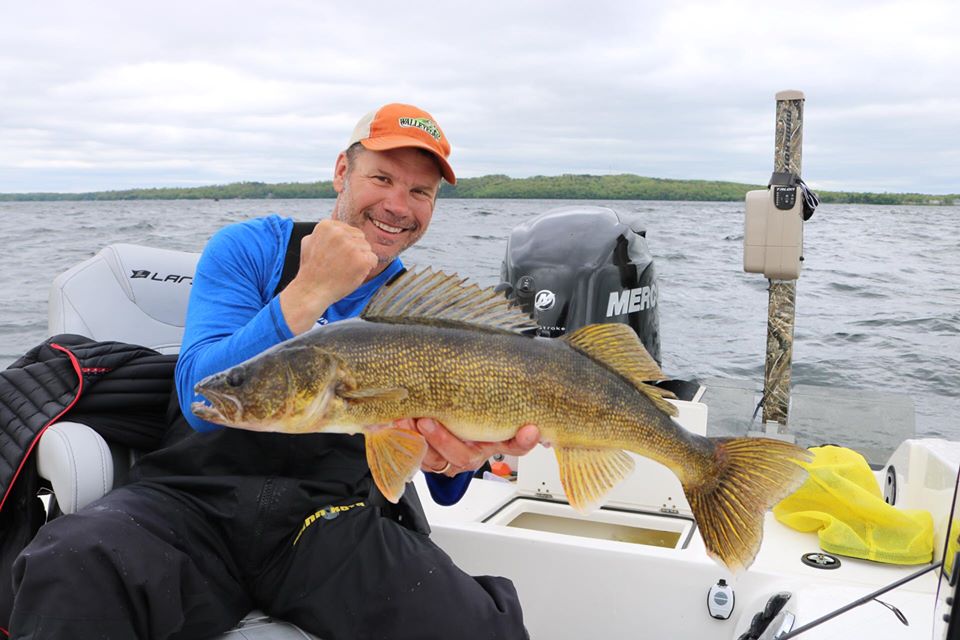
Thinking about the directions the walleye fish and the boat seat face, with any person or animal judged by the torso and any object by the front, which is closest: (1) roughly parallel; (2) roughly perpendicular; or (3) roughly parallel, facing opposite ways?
roughly perpendicular

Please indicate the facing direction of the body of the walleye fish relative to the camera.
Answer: to the viewer's left

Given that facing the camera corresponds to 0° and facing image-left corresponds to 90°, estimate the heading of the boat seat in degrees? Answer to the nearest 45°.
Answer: approximately 0°

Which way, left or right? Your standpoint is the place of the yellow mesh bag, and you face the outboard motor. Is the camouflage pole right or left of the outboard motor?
right

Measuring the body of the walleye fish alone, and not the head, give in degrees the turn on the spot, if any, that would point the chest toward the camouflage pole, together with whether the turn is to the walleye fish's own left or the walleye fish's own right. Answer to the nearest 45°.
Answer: approximately 135° to the walleye fish's own right

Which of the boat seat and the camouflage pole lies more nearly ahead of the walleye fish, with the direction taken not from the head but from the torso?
the boat seat

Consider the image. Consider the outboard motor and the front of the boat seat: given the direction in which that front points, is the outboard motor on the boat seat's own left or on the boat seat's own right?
on the boat seat's own left

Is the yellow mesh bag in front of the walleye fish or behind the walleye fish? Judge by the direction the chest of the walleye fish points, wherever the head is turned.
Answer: behind

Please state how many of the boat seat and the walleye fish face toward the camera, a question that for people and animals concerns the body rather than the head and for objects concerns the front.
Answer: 1

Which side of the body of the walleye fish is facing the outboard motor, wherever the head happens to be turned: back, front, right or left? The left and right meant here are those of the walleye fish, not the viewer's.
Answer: right
